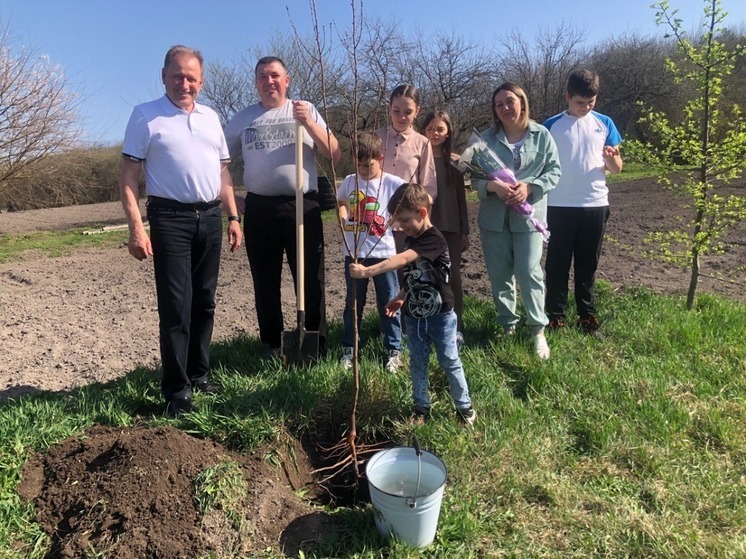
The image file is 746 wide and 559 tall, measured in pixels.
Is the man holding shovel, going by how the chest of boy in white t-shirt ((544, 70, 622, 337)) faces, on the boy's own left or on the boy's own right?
on the boy's own right

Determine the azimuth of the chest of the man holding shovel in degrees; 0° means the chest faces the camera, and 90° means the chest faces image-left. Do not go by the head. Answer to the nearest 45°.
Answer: approximately 0°

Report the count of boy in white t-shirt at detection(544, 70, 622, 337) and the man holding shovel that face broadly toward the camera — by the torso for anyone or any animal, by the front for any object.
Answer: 2

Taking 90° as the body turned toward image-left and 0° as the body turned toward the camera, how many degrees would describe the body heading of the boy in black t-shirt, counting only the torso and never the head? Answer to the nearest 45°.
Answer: approximately 45°

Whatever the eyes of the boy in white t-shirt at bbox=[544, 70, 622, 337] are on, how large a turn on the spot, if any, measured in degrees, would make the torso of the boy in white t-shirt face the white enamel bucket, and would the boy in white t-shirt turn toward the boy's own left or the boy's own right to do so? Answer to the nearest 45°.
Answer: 0° — they already face it

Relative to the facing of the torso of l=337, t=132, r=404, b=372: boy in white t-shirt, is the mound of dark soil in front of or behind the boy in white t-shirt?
in front

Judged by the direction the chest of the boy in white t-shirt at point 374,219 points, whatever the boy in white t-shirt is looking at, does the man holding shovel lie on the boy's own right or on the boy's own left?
on the boy's own right

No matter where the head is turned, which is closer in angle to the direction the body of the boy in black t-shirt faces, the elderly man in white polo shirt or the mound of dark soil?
the mound of dark soil

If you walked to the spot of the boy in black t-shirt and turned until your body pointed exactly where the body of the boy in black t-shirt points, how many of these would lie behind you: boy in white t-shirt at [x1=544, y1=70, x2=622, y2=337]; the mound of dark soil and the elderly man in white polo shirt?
1
